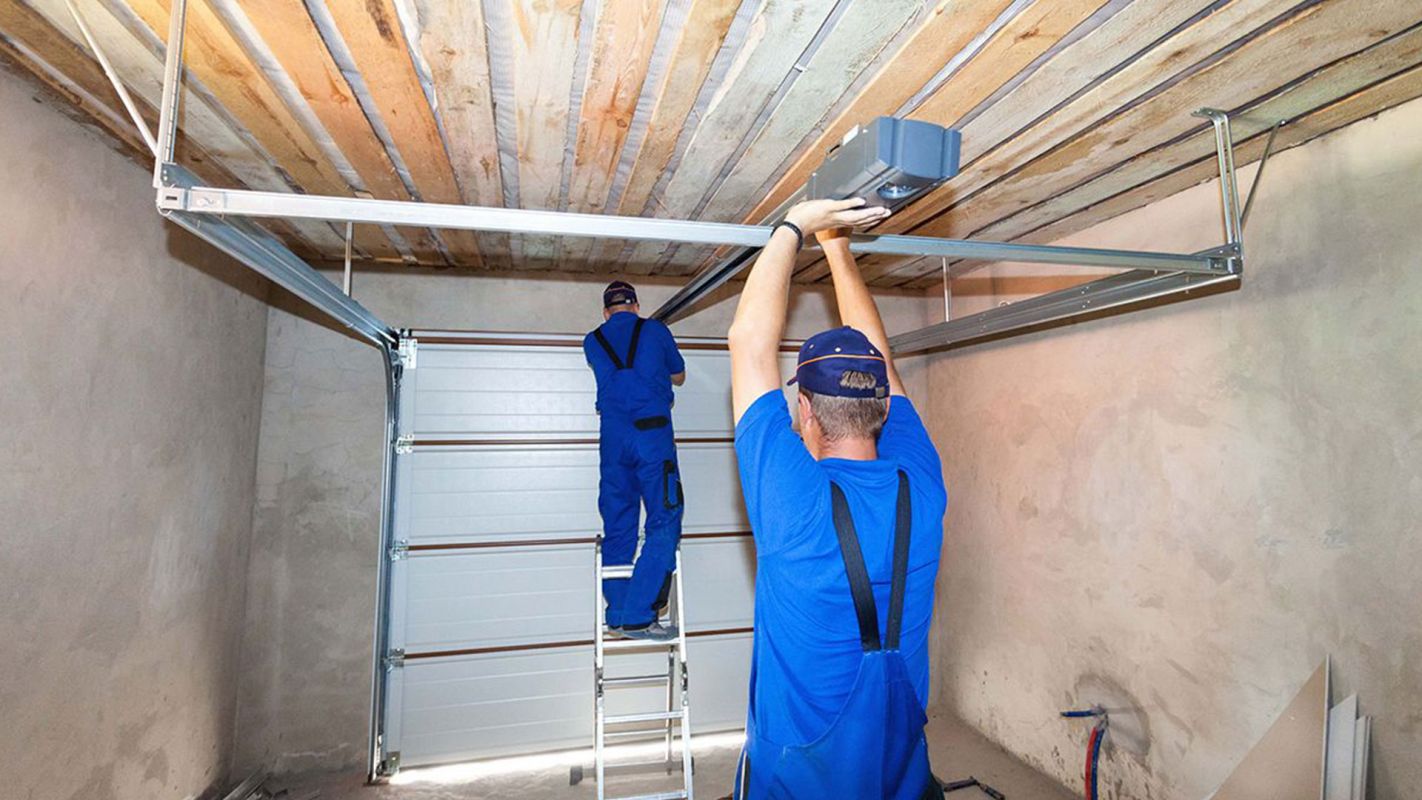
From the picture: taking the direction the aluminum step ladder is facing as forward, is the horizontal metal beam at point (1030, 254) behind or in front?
in front

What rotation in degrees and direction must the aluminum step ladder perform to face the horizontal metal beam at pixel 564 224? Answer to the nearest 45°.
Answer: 0° — it already faces it

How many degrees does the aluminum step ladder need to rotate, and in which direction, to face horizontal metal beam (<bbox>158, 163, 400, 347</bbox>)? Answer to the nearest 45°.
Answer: approximately 45° to its right

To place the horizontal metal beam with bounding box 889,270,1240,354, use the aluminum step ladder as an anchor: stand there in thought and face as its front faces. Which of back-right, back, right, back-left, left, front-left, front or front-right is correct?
front-left

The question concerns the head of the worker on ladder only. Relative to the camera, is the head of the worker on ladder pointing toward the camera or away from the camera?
away from the camera

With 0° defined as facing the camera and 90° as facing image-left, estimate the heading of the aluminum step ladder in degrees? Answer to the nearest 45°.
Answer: approximately 0°

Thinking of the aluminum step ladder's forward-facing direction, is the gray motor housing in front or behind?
in front
